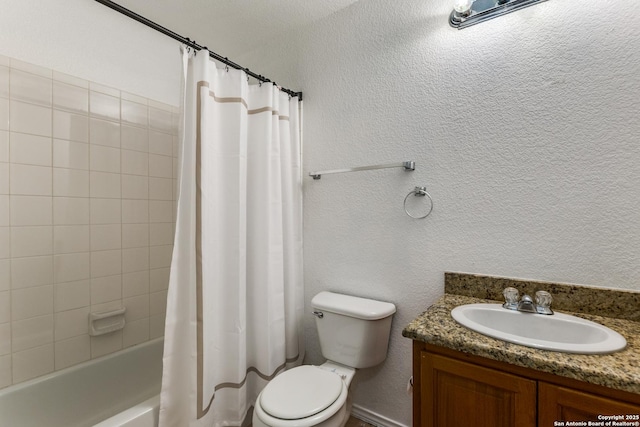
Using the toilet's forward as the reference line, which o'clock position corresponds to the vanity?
The vanity is roughly at 9 o'clock from the toilet.

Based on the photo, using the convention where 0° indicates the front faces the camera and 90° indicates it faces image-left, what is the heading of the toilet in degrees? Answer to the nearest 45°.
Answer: approximately 45°

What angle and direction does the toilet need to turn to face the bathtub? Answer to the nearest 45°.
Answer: approximately 45° to its right

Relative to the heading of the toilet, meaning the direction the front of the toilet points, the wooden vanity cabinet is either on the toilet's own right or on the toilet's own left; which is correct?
on the toilet's own left
